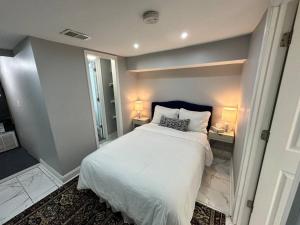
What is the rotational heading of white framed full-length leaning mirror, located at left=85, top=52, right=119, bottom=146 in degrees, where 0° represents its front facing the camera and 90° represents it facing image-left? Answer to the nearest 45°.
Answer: approximately 315°

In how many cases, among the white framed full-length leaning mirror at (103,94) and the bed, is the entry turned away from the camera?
0

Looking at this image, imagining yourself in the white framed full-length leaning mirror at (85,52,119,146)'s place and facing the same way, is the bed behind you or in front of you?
in front

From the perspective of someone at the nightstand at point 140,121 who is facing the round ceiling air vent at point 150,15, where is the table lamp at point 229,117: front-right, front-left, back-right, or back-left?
front-left

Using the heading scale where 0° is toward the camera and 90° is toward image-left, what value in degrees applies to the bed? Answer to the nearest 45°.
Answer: approximately 45°

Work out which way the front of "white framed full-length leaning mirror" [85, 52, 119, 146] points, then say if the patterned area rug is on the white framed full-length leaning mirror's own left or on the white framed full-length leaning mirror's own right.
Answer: on the white framed full-length leaning mirror's own right

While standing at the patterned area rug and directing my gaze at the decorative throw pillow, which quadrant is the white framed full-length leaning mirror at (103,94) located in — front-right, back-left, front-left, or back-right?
front-left
